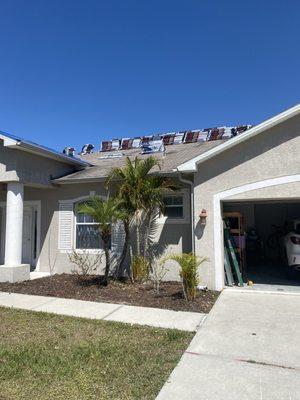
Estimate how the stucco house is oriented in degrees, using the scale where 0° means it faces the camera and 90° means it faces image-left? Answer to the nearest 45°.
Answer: approximately 0°
